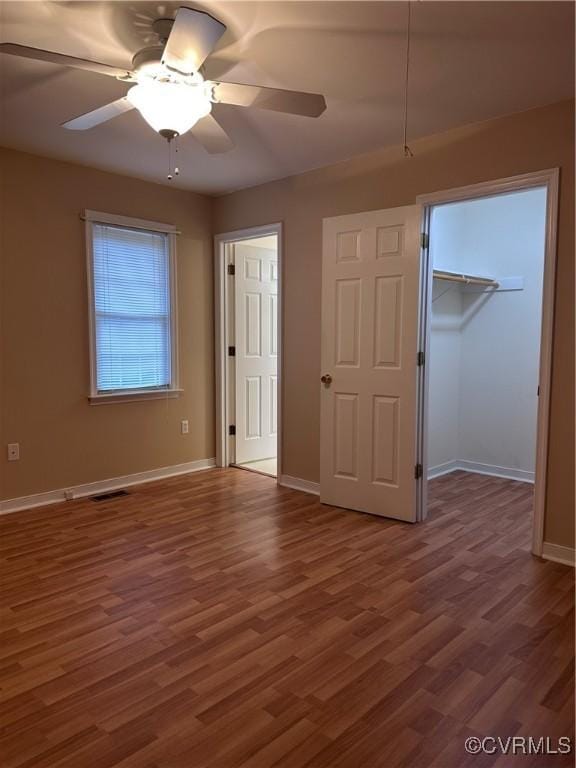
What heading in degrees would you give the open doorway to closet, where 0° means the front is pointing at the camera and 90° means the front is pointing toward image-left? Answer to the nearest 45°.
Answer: approximately 45°
